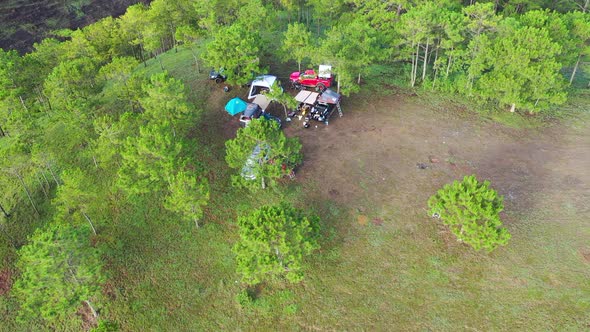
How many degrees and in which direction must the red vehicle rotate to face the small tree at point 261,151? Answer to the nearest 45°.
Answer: approximately 90° to its left

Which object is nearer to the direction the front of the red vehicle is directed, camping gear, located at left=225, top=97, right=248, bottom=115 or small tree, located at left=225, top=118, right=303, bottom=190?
the camping gear

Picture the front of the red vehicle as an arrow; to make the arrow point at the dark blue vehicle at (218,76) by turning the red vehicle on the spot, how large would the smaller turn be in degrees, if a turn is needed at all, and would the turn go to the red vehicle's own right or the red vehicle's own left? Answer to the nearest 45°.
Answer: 0° — it already faces it

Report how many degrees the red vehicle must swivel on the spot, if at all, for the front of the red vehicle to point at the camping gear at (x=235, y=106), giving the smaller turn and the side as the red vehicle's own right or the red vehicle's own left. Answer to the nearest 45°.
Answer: approximately 45° to the red vehicle's own left

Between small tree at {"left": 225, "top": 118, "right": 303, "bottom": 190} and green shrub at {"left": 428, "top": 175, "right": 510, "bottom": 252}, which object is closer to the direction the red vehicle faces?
the small tree

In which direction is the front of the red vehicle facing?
to the viewer's left

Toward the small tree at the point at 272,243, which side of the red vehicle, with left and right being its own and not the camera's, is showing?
left

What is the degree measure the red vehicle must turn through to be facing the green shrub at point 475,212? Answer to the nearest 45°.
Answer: approximately 135° to its left

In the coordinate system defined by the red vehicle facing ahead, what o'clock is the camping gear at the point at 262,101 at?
The camping gear is roughly at 11 o'clock from the red vehicle.

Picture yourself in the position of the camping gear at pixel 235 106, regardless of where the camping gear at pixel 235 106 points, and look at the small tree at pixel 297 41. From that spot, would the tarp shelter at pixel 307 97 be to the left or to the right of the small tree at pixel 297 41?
right

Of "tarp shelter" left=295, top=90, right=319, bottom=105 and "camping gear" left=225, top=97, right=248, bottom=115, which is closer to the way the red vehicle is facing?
the camping gear
